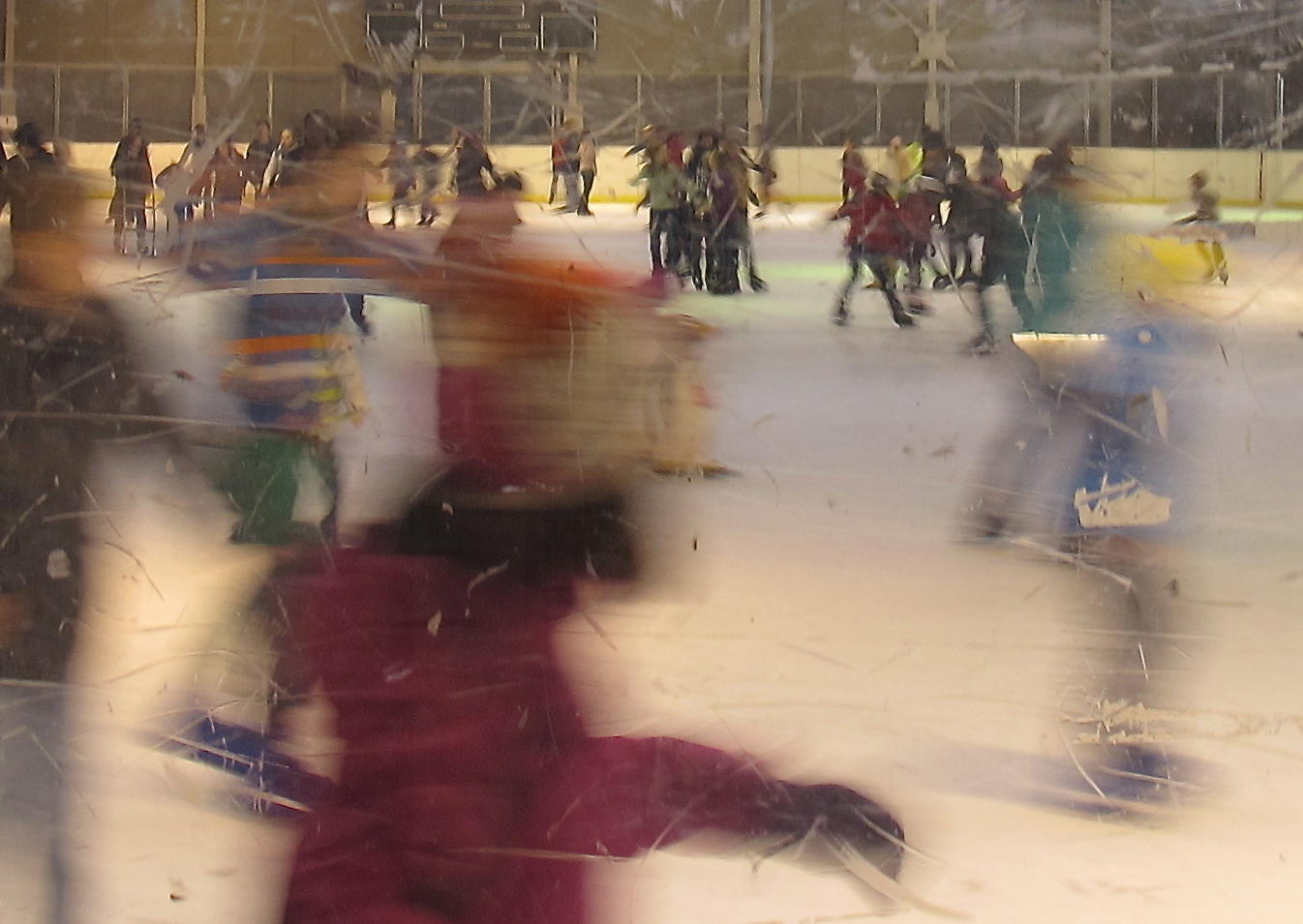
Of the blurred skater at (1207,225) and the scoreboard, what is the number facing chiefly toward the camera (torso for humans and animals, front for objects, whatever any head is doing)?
1

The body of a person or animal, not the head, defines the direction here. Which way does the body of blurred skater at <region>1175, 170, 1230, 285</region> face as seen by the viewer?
to the viewer's left
